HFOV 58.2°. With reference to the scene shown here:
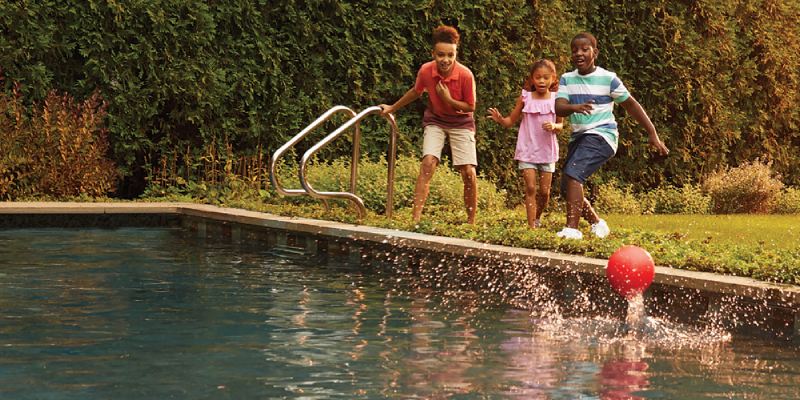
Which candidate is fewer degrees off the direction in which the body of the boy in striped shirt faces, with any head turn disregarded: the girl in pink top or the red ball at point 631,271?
the red ball

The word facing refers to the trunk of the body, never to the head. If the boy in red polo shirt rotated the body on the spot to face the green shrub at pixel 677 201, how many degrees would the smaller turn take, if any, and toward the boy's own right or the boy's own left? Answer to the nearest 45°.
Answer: approximately 135° to the boy's own left

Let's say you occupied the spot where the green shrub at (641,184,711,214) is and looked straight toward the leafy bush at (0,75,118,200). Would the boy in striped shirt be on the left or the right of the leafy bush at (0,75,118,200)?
left

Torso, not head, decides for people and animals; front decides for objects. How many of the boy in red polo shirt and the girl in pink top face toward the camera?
2

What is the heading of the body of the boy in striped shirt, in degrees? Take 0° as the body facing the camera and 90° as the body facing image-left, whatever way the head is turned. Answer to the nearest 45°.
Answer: approximately 45°

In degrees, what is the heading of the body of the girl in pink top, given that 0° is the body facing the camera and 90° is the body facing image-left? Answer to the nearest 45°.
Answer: approximately 0°

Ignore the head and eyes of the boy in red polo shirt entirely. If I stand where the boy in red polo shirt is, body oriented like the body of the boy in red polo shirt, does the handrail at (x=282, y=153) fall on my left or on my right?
on my right

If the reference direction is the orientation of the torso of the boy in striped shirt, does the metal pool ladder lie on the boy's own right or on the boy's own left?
on the boy's own right
